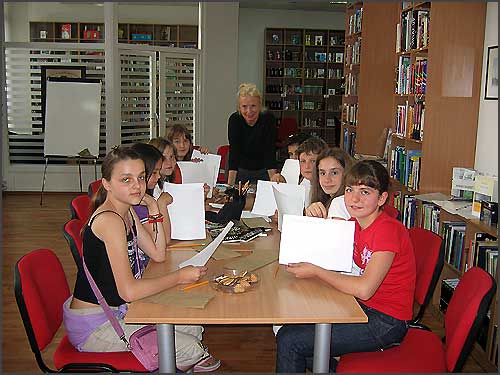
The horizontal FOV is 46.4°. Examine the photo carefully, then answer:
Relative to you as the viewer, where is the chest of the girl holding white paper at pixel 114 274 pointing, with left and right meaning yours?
facing to the right of the viewer

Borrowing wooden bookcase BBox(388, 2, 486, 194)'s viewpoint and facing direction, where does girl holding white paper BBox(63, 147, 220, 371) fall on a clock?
The girl holding white paper is roughly at 10 o'clock from the wooden bookcase.

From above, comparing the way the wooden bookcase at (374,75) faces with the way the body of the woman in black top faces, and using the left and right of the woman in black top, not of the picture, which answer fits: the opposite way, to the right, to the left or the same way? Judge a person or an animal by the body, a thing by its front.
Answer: to the right

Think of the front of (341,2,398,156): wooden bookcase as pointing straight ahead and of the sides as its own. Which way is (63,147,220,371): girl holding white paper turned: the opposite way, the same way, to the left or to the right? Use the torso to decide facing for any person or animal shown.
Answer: the opposite way

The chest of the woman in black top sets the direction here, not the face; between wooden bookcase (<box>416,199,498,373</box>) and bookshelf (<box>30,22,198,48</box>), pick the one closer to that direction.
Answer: the wooden bookcase

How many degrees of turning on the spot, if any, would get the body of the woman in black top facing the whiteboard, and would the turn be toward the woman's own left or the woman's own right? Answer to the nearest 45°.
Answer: approximately 135° to the woman's own right

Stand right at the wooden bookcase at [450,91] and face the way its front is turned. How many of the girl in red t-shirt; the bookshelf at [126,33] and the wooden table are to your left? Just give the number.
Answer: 2

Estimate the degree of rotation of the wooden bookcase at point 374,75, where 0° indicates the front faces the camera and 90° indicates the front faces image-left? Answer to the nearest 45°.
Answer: approximately 90°

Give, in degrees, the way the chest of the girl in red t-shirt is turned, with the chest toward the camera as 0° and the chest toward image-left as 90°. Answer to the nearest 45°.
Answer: approximately 90°

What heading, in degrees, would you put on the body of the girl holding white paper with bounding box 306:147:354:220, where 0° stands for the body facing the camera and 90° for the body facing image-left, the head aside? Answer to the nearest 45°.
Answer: approximately 45°

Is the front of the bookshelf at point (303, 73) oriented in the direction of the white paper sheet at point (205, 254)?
yes
